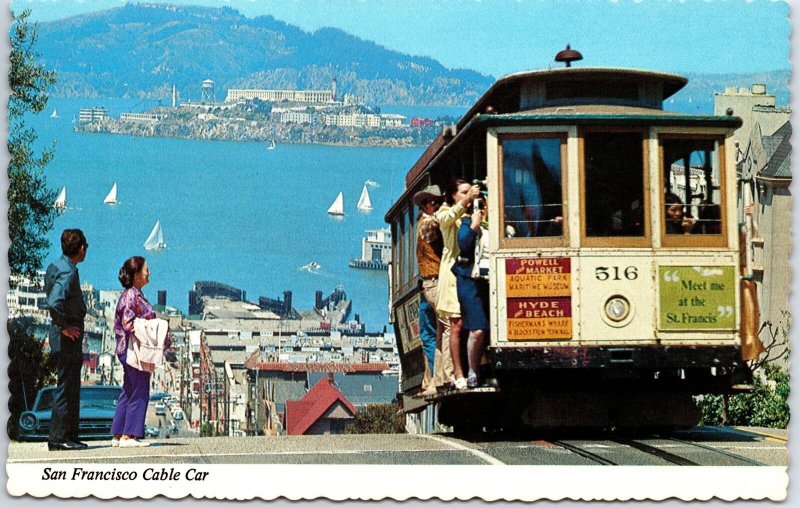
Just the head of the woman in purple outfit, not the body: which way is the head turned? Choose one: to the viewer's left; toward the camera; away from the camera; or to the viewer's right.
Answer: to the viewer's right

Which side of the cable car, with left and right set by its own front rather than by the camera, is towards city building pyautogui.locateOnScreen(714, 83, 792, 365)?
left

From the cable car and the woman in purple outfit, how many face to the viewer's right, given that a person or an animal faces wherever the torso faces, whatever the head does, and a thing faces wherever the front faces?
1

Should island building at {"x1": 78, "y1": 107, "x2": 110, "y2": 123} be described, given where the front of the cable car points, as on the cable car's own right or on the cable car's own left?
on the cable car's own right

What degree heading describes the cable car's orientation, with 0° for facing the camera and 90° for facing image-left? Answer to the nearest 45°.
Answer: approximately 0°

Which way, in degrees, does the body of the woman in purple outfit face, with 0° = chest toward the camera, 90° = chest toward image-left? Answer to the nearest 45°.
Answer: approximately 270°

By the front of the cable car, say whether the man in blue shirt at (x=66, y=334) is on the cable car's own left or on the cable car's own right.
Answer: on the cable car's own right
